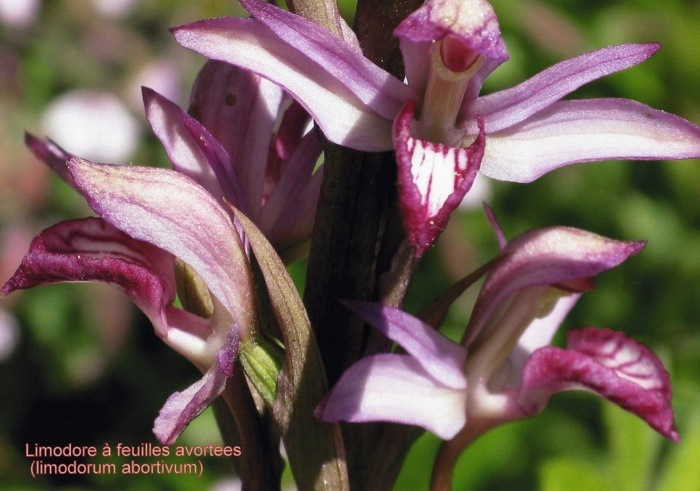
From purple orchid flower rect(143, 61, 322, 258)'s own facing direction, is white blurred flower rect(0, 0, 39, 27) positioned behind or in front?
in front

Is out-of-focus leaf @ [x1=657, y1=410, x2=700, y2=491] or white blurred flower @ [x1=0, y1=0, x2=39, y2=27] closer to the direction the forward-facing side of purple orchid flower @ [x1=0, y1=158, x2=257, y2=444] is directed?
the white blurred flower

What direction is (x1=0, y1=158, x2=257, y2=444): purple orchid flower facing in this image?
to the viewer's left

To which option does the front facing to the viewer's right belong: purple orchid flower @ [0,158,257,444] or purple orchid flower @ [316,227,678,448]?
purple orchid flower @ [316,227,678,448]

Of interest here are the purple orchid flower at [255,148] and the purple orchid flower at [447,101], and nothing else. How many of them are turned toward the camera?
1

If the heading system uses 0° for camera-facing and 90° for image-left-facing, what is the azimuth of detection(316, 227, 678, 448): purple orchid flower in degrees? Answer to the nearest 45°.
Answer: approximately 270°

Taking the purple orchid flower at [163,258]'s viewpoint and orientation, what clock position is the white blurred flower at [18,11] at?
The white blurred flower is roughly at 3 o'clock from the purple orchid flower.

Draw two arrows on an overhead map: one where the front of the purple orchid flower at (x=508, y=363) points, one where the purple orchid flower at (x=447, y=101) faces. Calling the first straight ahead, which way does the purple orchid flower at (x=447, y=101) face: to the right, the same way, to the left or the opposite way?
to the right

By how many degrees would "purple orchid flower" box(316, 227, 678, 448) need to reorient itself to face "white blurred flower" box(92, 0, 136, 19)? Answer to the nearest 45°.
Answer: approximately 135° to its left

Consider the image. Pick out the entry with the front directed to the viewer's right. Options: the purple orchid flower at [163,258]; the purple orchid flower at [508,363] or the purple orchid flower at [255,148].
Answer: the purple orchid flower at [508,363]

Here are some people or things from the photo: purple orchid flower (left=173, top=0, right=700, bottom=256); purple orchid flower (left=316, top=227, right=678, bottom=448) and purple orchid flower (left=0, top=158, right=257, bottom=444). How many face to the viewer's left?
1

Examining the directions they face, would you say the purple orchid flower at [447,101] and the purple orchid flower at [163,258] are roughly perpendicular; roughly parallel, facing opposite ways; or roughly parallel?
roughly perpendicular

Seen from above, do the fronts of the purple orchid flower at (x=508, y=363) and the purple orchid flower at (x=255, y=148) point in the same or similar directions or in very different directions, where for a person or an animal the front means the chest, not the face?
very different directions
